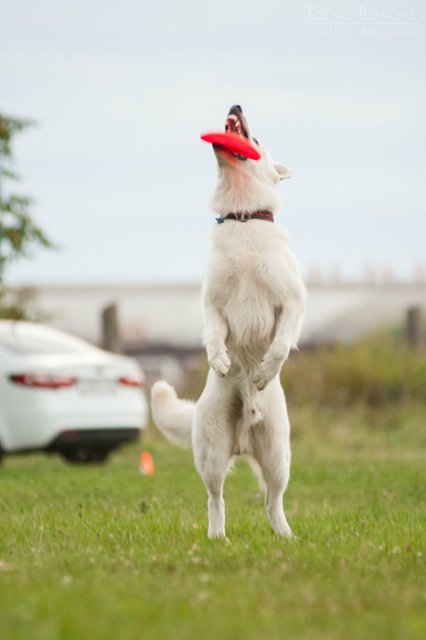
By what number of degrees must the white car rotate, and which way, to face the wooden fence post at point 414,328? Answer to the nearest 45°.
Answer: approximately 90° to its right

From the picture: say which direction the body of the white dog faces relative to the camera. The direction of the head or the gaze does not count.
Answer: toward the camera

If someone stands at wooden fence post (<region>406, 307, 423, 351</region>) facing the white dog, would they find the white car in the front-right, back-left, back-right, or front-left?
front-right

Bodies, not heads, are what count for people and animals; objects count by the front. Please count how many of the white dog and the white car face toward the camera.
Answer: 1

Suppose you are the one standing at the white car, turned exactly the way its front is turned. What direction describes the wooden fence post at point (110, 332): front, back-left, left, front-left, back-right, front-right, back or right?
front-right

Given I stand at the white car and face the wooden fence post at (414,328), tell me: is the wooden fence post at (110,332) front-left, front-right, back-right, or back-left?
front-left

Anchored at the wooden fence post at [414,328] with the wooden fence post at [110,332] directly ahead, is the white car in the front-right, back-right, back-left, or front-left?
front-left

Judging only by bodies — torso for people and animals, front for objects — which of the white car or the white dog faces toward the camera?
the white dog

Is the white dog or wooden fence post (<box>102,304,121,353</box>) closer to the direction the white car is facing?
the wooden fence post

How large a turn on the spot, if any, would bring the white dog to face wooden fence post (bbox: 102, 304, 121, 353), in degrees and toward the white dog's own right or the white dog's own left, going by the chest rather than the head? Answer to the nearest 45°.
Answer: approximately 180°

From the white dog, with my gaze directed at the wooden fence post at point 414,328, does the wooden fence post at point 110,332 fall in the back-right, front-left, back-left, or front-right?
front-left

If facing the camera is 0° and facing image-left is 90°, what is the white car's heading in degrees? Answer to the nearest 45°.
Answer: approximately 135°
